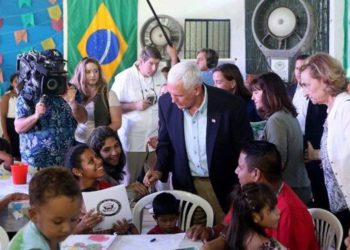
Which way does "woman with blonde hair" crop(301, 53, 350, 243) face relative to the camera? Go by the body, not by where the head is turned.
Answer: to the viewer's left

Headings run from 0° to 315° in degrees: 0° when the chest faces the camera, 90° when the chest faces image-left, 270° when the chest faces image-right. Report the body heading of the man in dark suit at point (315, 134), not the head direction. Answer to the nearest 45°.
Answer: approximately 45°

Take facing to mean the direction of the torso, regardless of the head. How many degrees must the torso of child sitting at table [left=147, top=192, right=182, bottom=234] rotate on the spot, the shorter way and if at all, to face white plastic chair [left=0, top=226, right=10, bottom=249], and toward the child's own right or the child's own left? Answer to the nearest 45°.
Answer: approximately 45° to the child's own right

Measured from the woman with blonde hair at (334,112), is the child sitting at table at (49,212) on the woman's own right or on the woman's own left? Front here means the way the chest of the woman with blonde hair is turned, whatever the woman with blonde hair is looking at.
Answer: on the woman's own left

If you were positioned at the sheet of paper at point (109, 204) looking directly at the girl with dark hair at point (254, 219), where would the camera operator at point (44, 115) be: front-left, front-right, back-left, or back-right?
back-left

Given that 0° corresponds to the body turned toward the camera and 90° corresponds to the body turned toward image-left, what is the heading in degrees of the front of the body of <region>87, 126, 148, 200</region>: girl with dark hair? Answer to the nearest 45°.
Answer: approximately 315°

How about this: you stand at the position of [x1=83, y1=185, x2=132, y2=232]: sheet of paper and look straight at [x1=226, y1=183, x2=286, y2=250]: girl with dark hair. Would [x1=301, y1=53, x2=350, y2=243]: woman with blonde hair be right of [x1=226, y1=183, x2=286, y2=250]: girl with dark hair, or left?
left

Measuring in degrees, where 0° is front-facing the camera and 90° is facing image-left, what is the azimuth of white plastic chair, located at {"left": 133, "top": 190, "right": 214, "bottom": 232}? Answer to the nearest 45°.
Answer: approximately 0°
